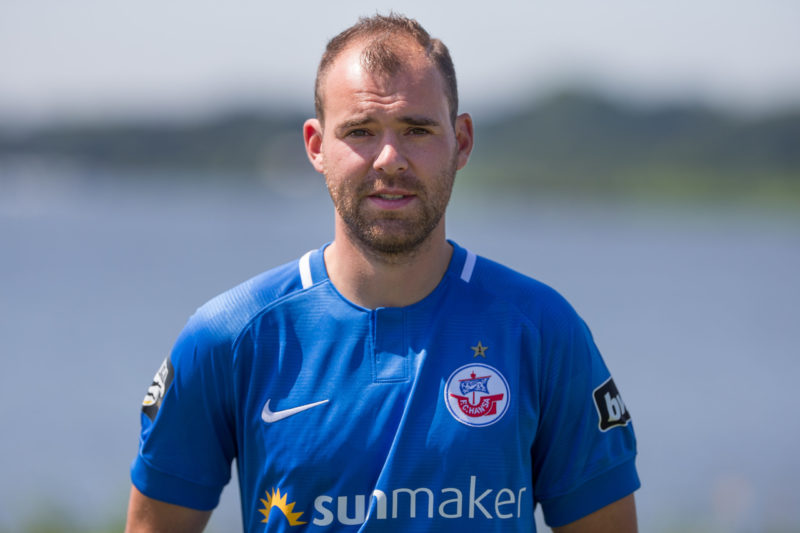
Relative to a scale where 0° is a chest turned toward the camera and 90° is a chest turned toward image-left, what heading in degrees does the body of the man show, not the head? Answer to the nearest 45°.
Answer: approximately 0°
